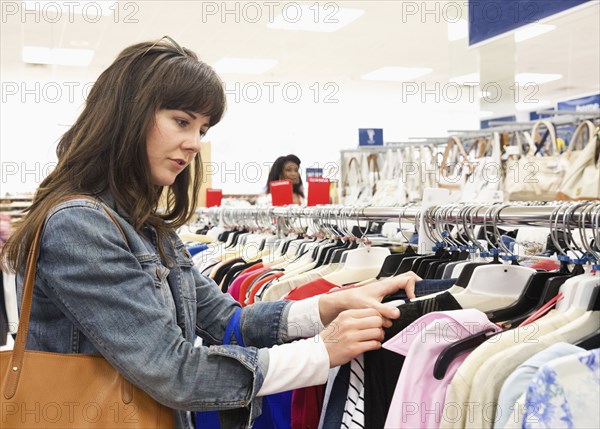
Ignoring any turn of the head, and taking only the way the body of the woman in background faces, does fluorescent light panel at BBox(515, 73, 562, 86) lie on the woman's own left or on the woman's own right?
on the woman's own left

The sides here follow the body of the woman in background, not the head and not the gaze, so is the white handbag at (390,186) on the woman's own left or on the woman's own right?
on the woman's own left

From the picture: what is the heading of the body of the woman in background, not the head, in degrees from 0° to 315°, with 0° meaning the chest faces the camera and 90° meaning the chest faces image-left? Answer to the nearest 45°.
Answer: approximately 315°

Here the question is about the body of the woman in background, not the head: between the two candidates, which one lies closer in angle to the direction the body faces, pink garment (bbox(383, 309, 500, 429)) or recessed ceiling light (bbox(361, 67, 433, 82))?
the pink garment

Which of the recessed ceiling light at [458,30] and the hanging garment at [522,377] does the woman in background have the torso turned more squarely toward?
the hanging garment

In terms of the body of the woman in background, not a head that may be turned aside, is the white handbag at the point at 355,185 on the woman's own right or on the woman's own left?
on the woman's own left
